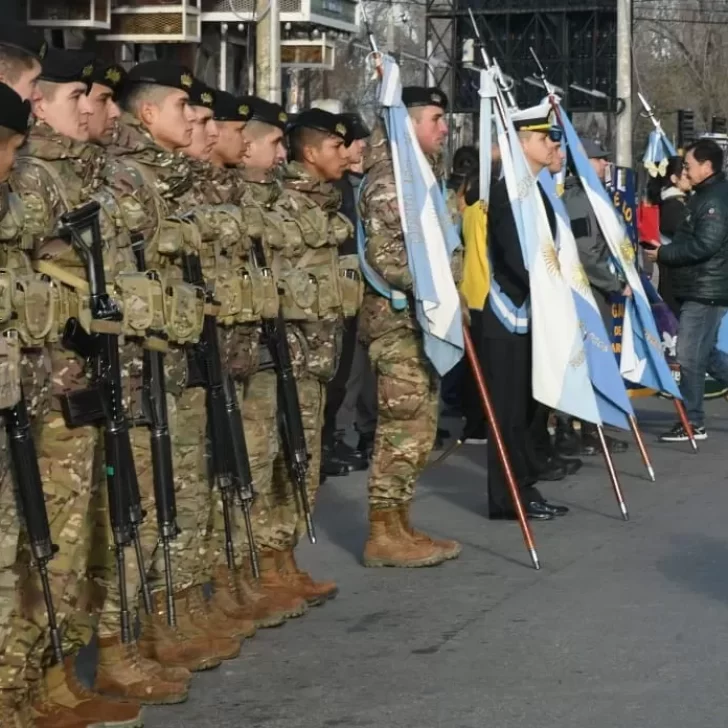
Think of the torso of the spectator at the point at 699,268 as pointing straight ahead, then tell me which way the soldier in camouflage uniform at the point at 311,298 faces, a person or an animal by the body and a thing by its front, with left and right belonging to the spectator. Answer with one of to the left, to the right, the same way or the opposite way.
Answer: the opposite way

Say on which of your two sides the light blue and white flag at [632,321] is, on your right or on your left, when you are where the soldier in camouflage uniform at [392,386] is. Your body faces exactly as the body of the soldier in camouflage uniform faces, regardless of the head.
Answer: on your left

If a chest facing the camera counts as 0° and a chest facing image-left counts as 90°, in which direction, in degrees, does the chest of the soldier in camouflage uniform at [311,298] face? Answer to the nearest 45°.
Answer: approximately 270°

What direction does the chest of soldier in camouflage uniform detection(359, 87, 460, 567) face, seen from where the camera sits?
to the viewer's right

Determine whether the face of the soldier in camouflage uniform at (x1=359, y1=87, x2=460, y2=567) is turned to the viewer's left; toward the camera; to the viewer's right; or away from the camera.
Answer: to the viewer's right

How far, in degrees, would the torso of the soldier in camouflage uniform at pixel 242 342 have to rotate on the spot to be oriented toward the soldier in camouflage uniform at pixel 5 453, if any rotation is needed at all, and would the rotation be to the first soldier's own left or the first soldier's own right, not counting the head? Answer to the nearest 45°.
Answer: approximately 90° to the first soldier's own right

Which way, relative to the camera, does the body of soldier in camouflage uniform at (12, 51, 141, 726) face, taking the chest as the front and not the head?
to the viewer's right

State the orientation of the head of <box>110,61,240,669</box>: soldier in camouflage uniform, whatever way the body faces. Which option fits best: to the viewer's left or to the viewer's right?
to the viewer's right

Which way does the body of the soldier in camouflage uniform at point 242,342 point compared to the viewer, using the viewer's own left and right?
facing to the right of the viewer

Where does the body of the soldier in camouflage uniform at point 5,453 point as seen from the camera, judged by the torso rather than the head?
to the viewer's right

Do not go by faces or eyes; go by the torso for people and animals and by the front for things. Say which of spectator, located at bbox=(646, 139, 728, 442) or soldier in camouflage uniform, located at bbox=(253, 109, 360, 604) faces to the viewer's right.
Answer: the soldier in camouflage uniform

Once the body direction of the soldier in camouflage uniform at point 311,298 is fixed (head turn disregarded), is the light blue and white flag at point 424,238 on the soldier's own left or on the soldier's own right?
on the soldier's own left

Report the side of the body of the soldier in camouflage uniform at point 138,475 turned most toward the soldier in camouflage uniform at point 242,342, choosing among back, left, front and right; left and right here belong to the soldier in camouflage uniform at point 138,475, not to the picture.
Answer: left

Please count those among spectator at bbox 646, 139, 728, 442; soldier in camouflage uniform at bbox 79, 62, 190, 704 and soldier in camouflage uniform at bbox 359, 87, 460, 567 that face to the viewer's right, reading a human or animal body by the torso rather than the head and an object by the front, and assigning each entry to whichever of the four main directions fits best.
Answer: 2

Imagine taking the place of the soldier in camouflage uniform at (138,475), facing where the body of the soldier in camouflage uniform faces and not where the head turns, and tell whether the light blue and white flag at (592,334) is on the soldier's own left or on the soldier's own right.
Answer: on the soldier's own left
